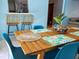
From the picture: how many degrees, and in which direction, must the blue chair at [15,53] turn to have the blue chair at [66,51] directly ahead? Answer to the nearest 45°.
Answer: approximately 45° to its right

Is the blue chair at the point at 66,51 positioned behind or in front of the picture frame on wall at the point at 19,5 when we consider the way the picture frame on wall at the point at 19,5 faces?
in front

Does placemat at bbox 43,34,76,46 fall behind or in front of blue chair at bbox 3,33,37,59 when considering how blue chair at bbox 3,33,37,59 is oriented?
in front

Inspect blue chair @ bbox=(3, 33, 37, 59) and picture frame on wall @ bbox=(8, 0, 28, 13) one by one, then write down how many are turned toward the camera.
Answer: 1

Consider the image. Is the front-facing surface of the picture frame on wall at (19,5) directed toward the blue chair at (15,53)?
yes
